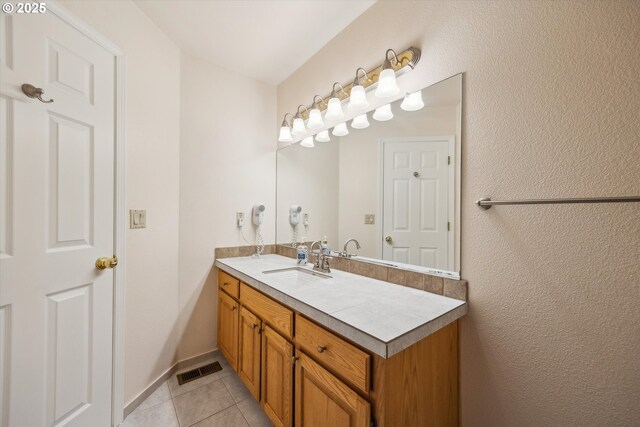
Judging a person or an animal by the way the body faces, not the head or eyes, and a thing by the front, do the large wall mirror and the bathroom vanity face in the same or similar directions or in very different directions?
same or similar directions

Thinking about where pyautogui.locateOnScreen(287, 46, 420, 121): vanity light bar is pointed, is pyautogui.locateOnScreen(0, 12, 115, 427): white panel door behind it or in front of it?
in front

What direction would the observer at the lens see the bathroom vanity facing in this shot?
facing the viewer and to the left of the viewer

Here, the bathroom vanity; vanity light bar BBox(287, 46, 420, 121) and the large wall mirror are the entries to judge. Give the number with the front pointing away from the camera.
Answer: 0

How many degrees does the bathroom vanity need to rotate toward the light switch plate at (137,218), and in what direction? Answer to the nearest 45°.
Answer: approximately 45° to its right

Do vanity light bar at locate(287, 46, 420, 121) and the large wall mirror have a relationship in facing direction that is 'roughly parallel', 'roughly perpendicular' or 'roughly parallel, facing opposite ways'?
roughly parallel

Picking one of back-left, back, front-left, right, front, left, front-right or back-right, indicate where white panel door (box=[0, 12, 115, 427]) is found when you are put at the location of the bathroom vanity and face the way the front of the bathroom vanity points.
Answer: front-right

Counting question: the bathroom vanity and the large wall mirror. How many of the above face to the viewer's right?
0
